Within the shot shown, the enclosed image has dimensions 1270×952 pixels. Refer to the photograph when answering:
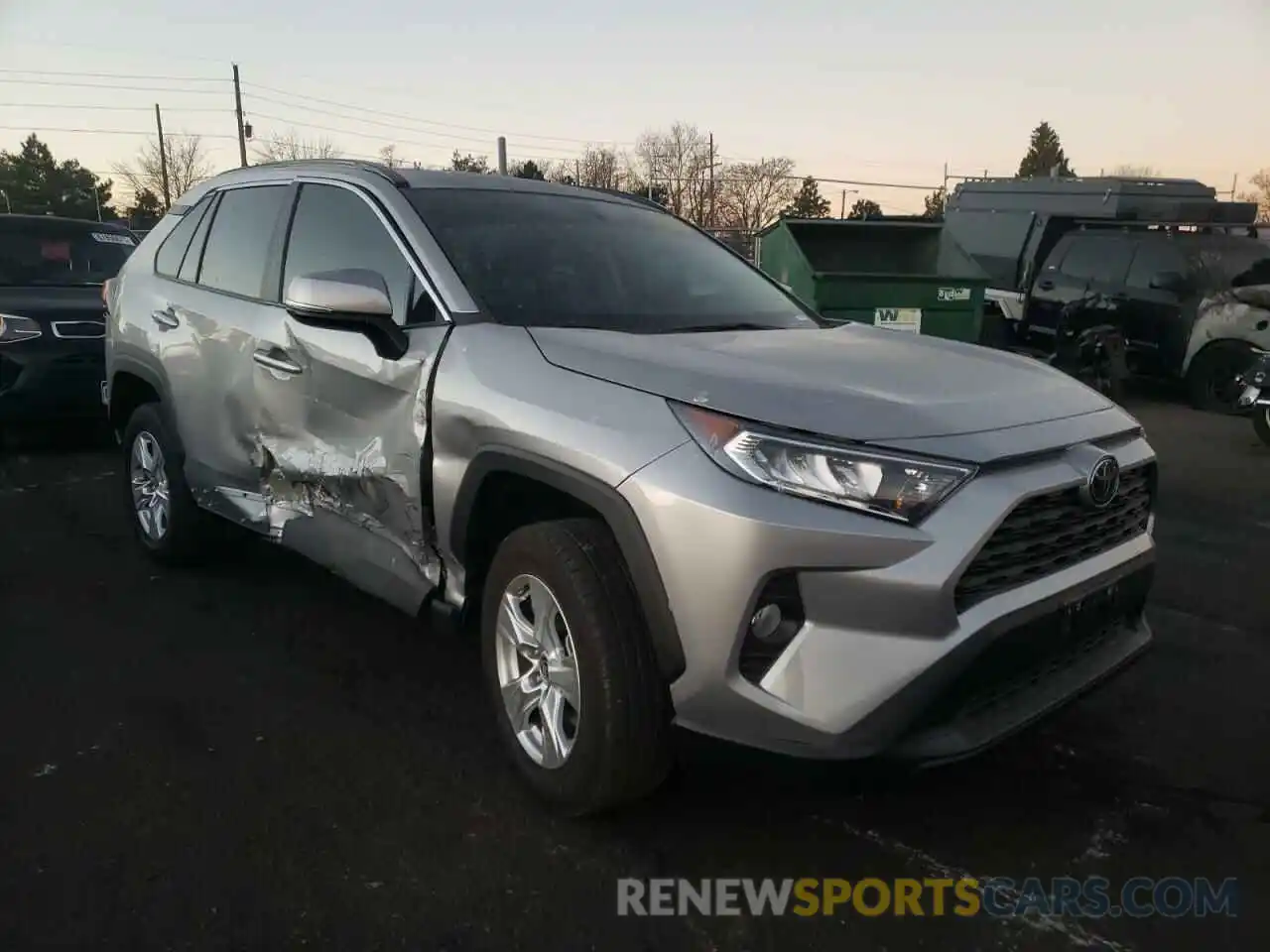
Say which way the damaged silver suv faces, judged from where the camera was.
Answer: facing the viewer and to the right of the viewer

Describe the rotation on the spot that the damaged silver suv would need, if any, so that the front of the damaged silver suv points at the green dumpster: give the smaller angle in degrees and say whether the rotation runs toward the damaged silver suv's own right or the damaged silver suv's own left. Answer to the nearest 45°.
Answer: approximately 135° to the damaged silver suv's own left

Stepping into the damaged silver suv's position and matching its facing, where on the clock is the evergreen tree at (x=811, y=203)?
The evergreen tree is roughly at 8 o'clock from the damaged silver suv.

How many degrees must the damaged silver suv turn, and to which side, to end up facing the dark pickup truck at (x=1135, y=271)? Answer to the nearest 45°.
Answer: approximately 90° to its left

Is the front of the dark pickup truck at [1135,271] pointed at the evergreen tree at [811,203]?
no

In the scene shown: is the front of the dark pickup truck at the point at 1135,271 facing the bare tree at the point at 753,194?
no

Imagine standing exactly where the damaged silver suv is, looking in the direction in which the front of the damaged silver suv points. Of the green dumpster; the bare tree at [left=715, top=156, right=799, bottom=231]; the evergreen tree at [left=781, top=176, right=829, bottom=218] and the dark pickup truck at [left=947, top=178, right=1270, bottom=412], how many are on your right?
0

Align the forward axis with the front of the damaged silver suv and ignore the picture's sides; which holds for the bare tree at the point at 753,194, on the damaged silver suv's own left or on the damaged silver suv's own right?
on the damaged silver suv's own left
